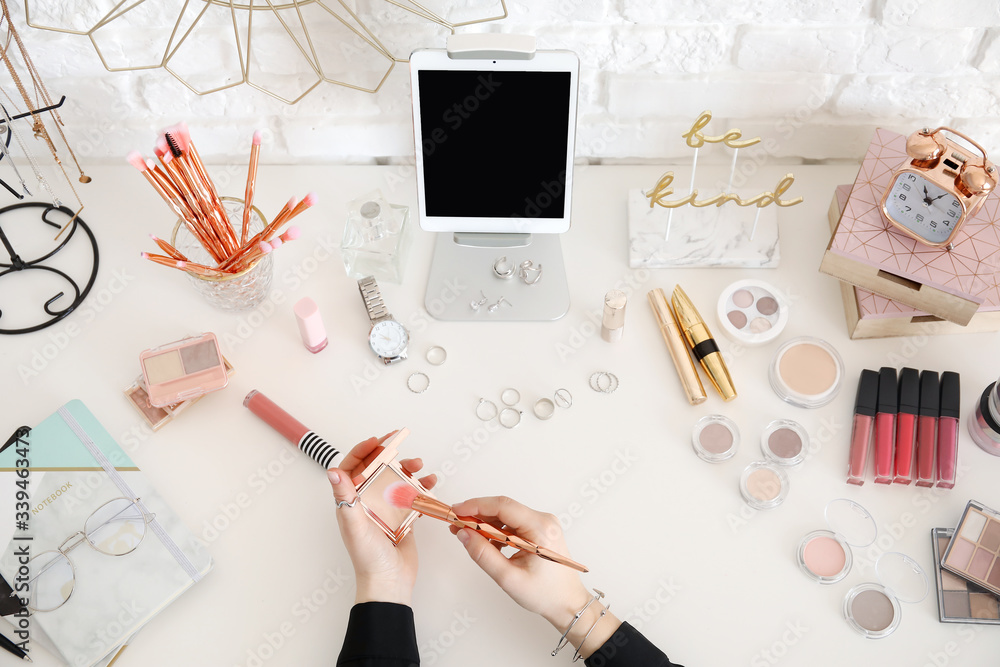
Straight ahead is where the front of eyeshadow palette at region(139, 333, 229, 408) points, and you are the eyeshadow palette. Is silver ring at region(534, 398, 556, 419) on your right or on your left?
on your left

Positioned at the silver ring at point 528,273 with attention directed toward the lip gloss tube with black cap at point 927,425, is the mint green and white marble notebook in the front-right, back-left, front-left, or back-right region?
back-right

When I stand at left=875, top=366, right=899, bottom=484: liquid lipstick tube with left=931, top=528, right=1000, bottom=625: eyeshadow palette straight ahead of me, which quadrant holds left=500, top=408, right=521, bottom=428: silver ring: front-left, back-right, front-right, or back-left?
back-right

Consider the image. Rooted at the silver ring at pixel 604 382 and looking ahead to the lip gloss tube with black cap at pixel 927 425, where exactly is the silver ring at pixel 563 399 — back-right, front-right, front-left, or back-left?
back-right

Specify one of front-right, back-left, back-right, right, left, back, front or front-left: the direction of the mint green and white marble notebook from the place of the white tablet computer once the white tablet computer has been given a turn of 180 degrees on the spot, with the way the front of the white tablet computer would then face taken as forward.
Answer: back-left

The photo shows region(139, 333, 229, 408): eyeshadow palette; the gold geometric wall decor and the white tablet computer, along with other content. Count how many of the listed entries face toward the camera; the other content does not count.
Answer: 3

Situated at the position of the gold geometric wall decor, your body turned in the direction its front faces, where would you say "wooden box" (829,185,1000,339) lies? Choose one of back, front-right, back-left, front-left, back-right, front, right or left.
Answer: front-left

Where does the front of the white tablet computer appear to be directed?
toward the camera

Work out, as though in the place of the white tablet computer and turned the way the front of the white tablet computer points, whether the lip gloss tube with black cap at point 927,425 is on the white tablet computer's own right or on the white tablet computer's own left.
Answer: on the white tablet computer's own left

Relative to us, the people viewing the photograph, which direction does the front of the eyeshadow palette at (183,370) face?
facing the viewer

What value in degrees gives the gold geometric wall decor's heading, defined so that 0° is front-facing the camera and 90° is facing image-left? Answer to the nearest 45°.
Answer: approximately 0°

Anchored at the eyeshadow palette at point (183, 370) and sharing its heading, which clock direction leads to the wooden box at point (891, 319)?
The wooden box is roughly at 10 o'clock from the eyeshadow palette.
